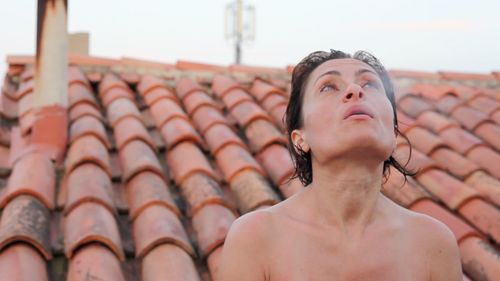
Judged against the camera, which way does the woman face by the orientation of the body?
toward the camera
